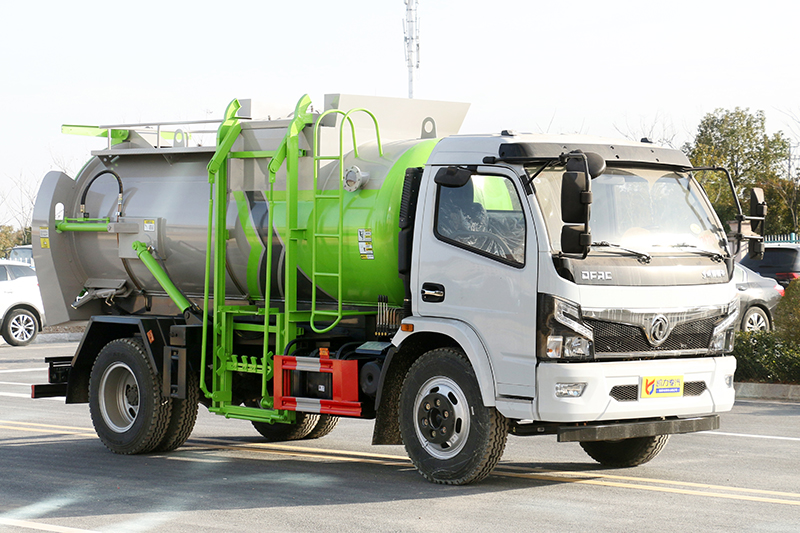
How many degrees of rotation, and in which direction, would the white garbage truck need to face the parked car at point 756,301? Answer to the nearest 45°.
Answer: approximately 90° to its left

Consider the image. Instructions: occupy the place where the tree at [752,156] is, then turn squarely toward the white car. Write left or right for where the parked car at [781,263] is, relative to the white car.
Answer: left

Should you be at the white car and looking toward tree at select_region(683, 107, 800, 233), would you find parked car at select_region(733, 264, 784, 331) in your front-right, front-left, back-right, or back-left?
front-right

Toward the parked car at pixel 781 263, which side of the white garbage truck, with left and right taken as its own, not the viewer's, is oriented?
left

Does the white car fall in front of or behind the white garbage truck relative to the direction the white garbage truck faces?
behind

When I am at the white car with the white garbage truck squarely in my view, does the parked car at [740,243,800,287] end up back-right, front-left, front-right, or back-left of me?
front-left

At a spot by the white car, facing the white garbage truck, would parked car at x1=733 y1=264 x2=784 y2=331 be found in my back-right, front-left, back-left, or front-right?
front-left

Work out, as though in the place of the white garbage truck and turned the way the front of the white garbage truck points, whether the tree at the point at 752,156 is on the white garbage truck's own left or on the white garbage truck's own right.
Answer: on the white garbage truck's own left
